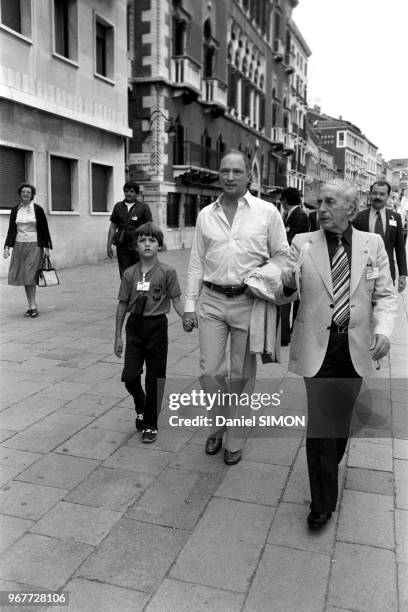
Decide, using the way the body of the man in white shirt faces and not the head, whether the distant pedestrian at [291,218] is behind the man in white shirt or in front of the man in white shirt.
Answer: behind

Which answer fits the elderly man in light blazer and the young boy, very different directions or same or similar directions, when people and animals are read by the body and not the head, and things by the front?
same or similar directions

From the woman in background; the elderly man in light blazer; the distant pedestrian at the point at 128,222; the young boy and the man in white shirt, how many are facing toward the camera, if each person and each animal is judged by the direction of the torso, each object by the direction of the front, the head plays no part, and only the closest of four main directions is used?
5

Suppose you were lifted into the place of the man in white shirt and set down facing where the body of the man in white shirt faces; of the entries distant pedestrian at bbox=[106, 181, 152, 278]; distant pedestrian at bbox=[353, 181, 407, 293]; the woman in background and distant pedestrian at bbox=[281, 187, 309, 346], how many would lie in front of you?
0

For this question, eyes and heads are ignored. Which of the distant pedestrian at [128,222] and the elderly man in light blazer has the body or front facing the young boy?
the distant pedestrian

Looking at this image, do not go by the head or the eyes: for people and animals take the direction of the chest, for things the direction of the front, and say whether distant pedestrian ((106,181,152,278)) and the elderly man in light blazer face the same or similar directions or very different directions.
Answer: same or similar directions

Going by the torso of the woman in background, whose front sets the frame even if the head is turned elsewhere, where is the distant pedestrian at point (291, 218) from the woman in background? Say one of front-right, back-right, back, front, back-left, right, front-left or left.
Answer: front-left

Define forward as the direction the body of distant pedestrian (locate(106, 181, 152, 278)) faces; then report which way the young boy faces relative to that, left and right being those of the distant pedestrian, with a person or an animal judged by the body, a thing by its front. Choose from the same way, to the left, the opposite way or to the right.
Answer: the same way

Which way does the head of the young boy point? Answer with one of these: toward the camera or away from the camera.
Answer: toward the camera

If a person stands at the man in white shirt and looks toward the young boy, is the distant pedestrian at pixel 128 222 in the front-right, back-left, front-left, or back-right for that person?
front-right

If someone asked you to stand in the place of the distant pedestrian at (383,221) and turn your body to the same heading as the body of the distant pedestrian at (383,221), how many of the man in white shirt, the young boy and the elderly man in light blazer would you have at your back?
0

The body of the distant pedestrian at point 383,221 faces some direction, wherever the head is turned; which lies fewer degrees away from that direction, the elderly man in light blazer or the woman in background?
the elderly man in light blazer

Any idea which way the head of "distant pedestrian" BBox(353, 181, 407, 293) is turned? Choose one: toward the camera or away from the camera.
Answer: toward the camera

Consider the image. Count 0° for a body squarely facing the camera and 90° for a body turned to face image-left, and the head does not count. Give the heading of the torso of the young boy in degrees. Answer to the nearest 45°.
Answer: approximately 0°

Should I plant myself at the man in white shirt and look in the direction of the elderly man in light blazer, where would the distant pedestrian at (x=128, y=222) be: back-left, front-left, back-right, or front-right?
back-left

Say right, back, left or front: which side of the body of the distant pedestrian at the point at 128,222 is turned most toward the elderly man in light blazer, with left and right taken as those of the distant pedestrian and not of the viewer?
front

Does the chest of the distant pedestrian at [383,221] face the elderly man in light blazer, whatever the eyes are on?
yes

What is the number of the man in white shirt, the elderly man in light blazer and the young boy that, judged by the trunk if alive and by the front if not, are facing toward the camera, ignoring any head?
3

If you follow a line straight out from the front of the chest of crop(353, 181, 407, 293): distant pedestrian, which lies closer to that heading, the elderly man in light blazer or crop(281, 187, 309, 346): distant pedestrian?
the elderly man in light blazer

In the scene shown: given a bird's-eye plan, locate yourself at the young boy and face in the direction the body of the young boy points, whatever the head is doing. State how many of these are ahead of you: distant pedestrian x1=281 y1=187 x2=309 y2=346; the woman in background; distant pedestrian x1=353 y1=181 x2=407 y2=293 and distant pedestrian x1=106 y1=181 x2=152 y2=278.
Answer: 0

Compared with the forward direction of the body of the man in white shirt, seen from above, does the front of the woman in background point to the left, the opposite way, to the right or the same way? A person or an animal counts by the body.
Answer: the same way

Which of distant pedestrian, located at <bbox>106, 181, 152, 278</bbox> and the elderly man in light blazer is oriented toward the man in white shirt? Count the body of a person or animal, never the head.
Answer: the distant pedestrian

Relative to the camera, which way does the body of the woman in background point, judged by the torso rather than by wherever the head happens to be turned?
toward the camera

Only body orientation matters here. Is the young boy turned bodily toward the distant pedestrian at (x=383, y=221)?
no

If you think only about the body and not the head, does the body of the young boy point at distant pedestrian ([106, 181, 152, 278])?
no
